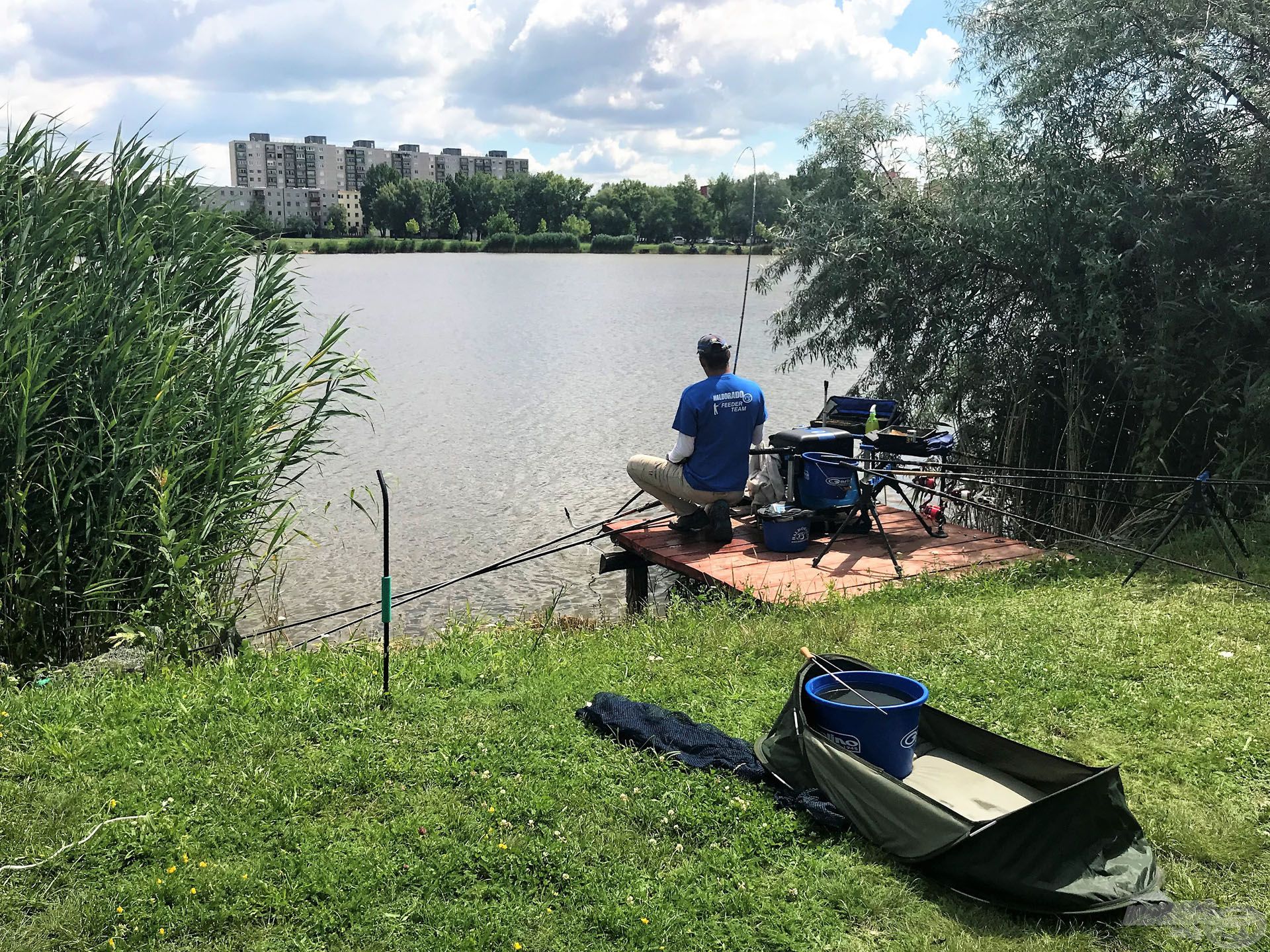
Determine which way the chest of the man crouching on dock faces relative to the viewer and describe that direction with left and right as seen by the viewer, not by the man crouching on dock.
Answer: facing away from the viewer and to the left of the viewer

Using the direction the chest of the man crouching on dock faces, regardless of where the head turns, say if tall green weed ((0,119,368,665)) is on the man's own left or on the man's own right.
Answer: on the man's own left

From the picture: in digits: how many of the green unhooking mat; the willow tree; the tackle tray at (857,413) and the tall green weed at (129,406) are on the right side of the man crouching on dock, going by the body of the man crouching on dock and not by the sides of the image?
2

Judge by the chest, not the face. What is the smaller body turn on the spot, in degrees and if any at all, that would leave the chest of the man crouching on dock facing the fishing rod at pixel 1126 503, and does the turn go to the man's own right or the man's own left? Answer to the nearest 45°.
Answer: approximately 135° to the man's own right

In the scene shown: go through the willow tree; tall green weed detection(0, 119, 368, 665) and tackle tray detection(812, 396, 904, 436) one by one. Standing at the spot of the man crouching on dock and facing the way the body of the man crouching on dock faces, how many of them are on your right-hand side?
2

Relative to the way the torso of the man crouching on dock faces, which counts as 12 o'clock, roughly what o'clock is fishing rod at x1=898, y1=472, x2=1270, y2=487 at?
The fishing rod is roughly at 4 o'clock from the man crouching on dock.

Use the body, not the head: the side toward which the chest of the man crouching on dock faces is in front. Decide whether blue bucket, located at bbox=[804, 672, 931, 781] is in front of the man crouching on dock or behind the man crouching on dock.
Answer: behind

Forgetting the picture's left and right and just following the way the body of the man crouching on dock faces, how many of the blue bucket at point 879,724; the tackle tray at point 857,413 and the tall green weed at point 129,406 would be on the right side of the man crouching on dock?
1

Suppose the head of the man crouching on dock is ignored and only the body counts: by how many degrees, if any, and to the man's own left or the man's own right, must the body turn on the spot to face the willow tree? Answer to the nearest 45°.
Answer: approximately 90° to the man's own right

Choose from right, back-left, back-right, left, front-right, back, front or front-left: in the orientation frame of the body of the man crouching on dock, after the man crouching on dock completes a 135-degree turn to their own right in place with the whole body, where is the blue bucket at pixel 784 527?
front

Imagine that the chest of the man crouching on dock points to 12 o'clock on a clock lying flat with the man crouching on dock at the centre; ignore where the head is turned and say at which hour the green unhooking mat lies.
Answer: The green unhooking mat is roughly at 7 o'clock from the man crouching on dock.
